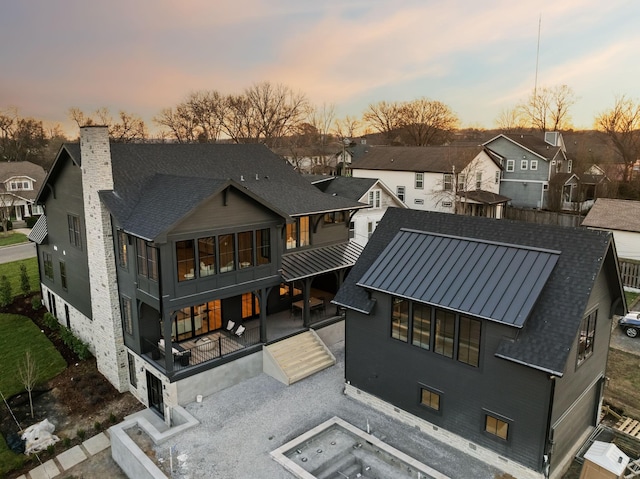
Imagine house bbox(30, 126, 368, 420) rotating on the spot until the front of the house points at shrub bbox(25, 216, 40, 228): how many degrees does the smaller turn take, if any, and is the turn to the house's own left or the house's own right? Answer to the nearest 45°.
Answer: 0° — it already faces it

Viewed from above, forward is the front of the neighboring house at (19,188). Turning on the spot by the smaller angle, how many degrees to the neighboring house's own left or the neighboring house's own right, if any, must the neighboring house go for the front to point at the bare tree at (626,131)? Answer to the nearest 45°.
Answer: approximately 45° to the neighboring house's own left

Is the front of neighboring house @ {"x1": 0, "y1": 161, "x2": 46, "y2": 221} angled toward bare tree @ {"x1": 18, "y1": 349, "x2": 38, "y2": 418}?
yes

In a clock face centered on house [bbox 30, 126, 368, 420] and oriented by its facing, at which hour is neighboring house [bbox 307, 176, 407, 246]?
The neighboring house is roughly at 3 o'clock from the house.

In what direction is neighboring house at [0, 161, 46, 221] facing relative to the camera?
toward the camera

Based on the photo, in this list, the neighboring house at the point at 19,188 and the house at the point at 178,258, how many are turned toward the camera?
1

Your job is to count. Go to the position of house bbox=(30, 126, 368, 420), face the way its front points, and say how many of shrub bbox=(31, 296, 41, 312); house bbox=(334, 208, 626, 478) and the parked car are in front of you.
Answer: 1

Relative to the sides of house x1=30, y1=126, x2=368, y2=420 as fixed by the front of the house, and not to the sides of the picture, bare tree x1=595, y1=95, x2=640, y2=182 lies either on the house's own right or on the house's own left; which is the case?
on the house's own right

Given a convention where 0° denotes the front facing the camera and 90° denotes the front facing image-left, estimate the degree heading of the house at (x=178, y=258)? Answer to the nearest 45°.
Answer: approximately 135°

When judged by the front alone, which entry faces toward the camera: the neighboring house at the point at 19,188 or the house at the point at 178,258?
the neighboring house

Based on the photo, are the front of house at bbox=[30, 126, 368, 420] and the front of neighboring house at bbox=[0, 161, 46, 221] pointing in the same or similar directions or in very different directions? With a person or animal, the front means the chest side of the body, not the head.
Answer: very different directions

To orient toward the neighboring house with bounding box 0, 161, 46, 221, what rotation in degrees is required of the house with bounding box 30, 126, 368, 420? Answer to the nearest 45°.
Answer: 0° — it already faces it

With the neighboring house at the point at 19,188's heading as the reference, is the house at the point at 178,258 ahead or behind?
ahead

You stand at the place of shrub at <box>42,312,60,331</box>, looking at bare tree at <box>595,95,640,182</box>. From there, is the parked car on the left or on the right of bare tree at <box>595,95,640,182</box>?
right

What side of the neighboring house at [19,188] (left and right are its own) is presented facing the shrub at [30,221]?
front

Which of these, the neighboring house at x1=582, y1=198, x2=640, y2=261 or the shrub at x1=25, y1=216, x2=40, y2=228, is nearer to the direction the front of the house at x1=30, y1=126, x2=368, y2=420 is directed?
the shrub
